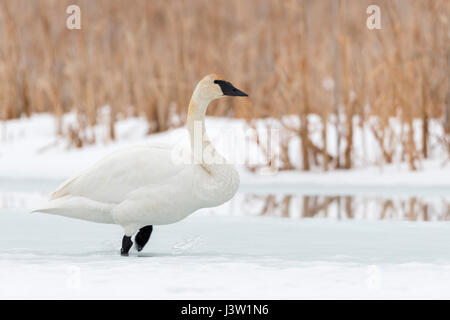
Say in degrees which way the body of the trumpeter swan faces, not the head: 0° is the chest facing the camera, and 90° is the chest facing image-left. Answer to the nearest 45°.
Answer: approximately 270°
